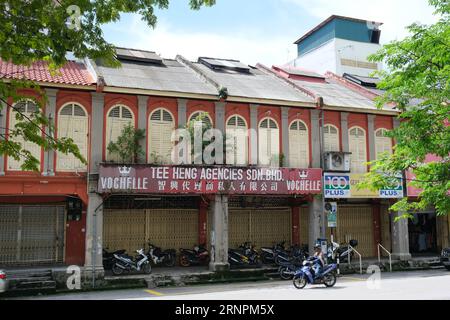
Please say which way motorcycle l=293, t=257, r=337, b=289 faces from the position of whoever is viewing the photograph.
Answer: facing to the left of the viewer

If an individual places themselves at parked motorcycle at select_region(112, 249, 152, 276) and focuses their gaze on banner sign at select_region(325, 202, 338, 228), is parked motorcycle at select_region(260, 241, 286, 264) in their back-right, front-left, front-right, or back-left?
front-left

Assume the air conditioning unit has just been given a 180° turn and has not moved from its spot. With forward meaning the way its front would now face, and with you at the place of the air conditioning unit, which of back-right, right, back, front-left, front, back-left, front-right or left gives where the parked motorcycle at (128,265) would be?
back-left

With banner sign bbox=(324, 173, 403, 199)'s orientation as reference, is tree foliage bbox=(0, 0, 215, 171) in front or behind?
in front

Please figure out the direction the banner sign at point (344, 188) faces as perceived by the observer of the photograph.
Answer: facing the viewer

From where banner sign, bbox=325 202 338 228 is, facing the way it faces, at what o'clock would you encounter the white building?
The white building is roughly at 6 o'clock from the banner sign.

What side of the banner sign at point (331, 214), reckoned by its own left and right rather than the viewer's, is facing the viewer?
front
